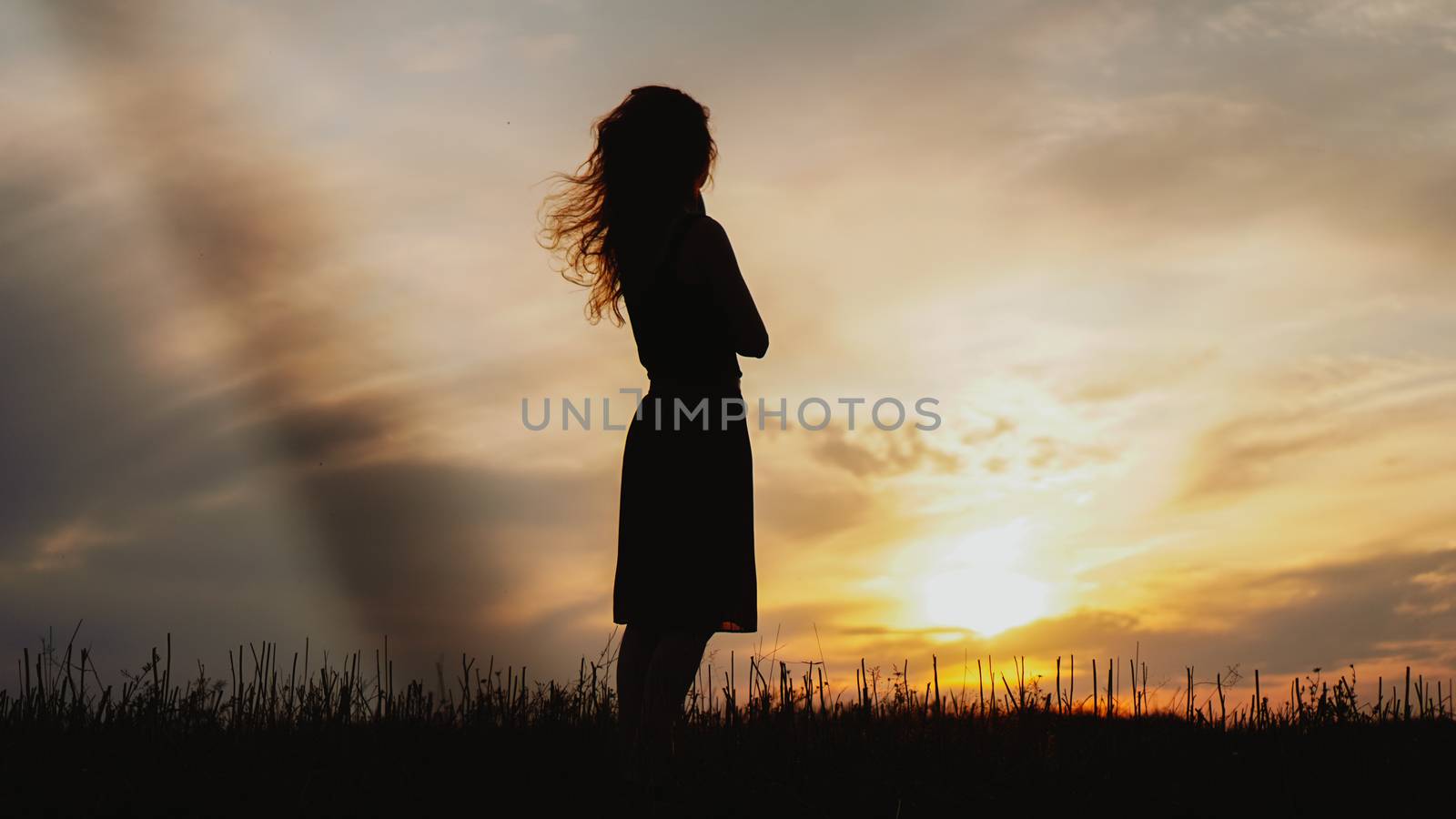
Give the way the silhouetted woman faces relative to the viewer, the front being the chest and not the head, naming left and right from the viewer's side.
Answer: facing away from the viewer and to the right of the viewer
